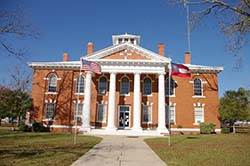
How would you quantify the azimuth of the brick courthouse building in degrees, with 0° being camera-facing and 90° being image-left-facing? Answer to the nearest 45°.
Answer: approximately 0°

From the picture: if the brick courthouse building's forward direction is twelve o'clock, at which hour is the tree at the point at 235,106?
The tree is roughly at 9 o'clock from the brick courthouse building.

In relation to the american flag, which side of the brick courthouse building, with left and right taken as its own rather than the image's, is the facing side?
front

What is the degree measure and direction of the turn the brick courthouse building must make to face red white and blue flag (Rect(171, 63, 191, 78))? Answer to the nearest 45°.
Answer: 0° — it already faces it

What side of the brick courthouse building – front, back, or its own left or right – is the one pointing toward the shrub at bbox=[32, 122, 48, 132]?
right

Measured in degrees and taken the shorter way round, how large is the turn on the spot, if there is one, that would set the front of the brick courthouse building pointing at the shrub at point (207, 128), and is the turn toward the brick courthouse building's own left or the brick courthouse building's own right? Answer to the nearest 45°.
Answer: approximately 90° to the brick courthouse building's own left
